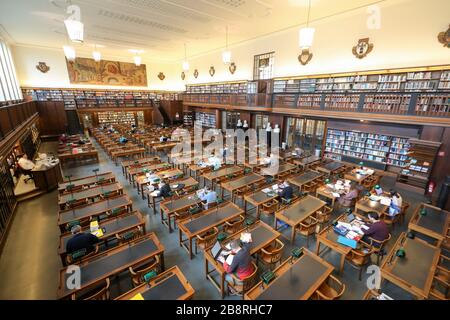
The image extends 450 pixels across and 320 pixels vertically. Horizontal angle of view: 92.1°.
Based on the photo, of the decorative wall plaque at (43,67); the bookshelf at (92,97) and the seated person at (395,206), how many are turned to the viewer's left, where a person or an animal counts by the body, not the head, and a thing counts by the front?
1

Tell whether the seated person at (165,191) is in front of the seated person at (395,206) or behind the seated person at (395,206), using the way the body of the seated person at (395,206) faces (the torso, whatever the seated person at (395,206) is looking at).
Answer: in front

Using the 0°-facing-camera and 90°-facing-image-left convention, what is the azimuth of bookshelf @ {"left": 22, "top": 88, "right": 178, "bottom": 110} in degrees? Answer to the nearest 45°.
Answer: approximately 0°

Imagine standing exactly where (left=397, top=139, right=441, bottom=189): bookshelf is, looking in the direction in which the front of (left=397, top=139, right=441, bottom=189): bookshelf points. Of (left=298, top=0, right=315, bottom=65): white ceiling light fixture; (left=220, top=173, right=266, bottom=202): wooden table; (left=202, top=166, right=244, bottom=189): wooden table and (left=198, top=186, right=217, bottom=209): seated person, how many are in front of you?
4

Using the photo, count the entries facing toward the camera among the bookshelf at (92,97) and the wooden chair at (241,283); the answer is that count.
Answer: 1

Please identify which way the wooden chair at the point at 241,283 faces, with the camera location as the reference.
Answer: facing away from the viewer and to the left of the viewer

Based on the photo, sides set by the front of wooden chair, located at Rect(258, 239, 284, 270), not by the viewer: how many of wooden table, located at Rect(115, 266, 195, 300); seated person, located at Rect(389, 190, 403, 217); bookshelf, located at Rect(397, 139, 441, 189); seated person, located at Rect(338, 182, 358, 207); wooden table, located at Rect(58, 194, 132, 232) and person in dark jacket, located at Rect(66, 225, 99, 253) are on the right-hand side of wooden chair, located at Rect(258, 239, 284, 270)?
3

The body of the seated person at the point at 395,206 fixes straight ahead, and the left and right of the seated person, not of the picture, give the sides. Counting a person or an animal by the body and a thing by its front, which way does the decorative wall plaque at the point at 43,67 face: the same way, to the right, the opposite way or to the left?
the opposite way

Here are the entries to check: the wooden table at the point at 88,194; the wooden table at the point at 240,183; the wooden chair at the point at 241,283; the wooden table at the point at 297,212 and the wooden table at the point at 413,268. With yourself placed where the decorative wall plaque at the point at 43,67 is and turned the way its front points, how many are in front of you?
5

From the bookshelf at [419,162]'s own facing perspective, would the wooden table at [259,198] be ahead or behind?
ahead

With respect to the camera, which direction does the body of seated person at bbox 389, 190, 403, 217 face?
to the viewer's left

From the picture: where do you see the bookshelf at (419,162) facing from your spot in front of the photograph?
facing the viewer and to the left of the viewer

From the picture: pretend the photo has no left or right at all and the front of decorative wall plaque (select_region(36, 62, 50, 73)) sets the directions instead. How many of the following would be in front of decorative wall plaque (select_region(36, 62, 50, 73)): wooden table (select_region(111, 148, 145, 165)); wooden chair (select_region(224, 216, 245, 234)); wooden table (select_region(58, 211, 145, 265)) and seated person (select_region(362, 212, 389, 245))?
4
